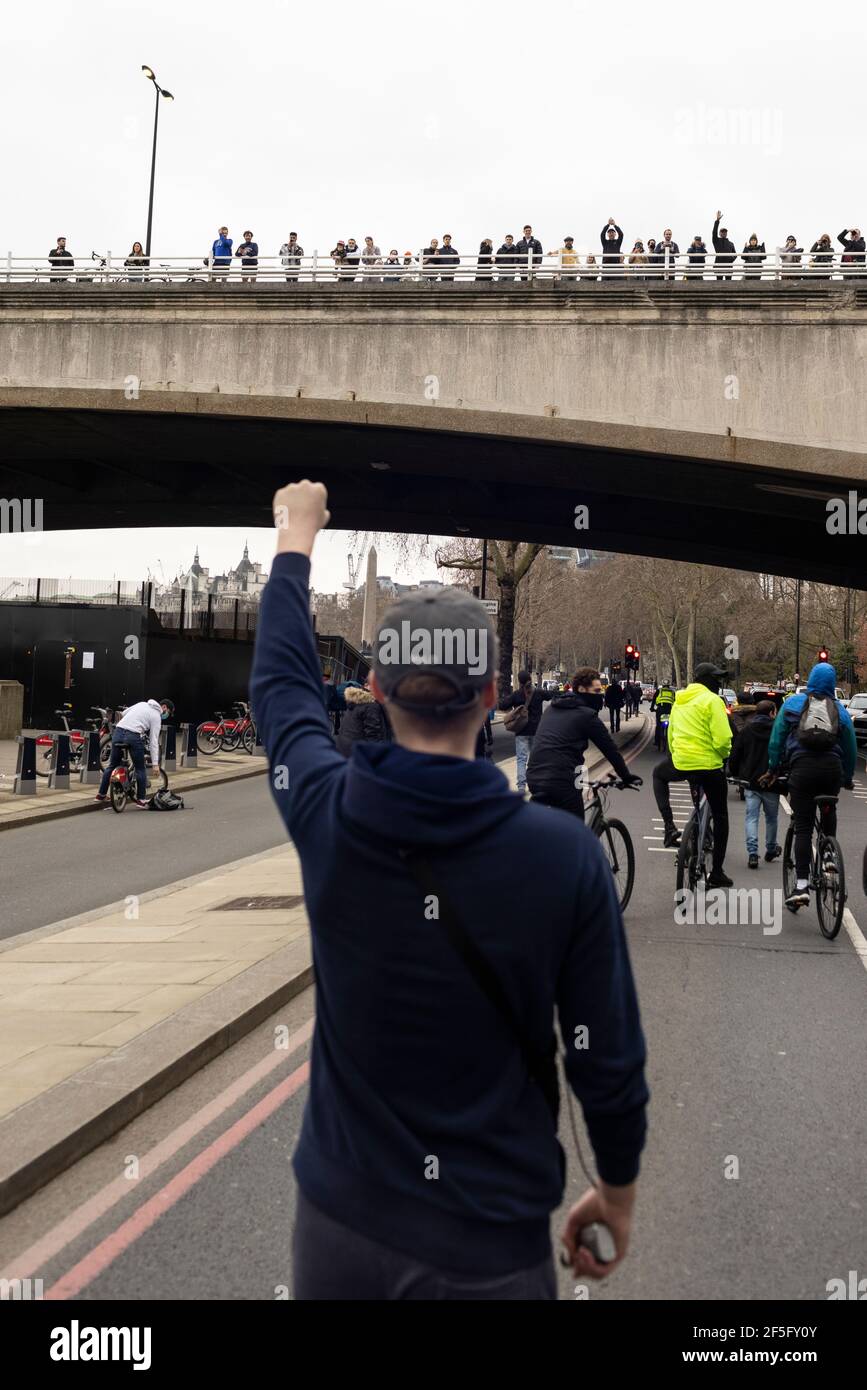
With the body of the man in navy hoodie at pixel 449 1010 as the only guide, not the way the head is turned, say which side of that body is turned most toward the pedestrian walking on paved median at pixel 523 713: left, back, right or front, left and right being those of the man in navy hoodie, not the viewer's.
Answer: front

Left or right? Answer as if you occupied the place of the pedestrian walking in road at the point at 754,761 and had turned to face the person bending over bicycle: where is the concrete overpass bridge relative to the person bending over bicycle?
right

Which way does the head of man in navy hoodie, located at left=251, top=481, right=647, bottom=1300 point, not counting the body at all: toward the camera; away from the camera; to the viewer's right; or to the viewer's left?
away from the camera

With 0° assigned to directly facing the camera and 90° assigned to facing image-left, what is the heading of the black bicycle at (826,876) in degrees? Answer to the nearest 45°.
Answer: approximately 135°

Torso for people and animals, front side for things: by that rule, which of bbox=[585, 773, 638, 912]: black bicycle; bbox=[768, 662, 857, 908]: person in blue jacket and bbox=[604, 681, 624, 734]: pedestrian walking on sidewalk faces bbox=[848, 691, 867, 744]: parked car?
the person in blue jacket

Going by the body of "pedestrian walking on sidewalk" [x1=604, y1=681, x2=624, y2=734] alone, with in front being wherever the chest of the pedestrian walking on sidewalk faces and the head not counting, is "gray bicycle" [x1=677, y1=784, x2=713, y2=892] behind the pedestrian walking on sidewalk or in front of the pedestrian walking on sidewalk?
behind

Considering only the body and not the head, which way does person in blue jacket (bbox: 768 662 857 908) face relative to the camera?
away from the camera

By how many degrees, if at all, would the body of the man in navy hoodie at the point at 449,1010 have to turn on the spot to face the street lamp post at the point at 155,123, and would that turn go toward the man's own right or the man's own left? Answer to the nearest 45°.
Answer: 0° — they already face it

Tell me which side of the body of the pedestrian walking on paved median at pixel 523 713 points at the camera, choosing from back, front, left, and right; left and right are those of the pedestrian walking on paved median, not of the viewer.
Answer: back

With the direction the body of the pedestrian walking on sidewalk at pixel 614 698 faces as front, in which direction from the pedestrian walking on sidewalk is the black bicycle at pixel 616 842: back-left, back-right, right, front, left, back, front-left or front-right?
back
